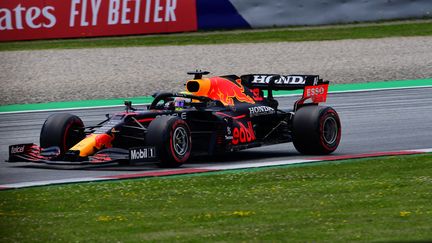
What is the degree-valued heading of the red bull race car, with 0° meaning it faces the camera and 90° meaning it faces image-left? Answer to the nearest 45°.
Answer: approximately 45°

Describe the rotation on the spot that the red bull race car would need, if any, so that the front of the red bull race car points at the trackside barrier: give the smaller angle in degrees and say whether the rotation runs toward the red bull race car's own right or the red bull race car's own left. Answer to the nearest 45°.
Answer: approximately 135° to the red bull race car's own right
